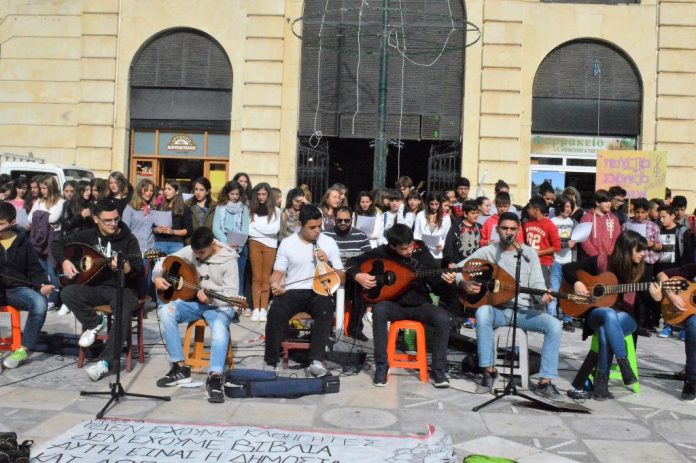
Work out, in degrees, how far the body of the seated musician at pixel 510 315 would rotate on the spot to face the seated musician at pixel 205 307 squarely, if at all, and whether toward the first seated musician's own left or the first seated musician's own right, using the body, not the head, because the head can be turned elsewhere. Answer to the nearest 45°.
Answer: approximately 90° to the first seated musician's own right

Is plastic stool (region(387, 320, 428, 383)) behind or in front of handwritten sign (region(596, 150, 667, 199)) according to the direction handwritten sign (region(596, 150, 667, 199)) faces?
in front

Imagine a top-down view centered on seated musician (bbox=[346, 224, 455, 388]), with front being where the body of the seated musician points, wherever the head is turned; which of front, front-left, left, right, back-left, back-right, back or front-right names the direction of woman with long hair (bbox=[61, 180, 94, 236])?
back-right

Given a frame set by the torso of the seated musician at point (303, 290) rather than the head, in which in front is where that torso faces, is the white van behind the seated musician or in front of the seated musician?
behind

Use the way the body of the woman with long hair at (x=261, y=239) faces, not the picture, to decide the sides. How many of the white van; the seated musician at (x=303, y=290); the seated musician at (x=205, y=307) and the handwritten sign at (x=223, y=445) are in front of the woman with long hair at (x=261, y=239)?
3

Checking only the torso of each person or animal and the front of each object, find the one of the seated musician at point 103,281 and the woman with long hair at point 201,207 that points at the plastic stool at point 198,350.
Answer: the woman with long hair

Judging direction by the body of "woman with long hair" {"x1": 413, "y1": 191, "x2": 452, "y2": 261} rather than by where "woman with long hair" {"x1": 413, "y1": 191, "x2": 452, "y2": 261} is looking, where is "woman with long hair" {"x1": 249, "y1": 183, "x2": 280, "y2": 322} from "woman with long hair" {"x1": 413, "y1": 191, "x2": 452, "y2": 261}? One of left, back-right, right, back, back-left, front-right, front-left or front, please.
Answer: right

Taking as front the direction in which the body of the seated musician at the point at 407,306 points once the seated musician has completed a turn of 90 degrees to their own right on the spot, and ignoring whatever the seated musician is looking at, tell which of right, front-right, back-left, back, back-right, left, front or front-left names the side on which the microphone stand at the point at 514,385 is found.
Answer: back-left

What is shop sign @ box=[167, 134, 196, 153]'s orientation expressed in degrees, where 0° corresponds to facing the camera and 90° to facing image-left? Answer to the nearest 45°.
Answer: approximately 0°

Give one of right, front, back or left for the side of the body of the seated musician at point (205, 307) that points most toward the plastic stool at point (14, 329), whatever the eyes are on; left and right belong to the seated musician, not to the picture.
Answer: right

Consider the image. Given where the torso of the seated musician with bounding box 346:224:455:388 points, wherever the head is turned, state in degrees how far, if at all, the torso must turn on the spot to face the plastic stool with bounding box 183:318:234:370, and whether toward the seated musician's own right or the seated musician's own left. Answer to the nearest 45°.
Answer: approximately 90° to the seated musician's own right

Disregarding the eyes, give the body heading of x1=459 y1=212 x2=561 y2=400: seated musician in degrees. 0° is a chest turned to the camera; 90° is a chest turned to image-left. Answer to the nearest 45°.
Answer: approximately 0°

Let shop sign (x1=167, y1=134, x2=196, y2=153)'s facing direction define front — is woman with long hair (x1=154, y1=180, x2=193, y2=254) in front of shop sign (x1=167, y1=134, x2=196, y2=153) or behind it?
in front
